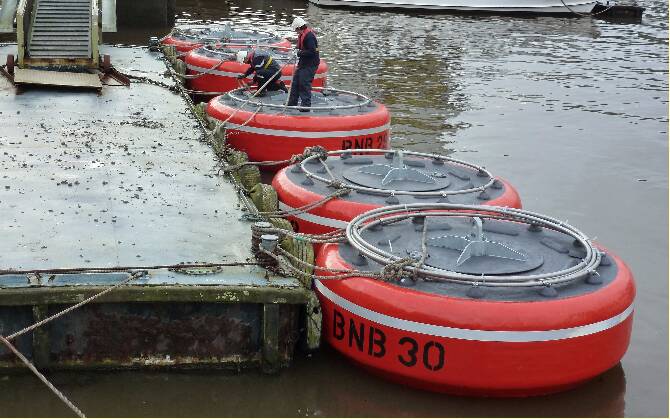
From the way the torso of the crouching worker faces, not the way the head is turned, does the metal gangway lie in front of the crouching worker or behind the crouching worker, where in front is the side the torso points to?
in front

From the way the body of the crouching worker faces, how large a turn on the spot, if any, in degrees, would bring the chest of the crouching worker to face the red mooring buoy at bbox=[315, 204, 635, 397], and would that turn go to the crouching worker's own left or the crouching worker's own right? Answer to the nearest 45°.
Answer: approximately 90° to the crouching worker's own left

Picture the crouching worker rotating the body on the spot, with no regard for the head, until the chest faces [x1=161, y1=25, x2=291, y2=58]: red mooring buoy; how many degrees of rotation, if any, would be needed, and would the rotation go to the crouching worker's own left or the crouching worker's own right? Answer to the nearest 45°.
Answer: approximately 90° to the crouching worker's own right

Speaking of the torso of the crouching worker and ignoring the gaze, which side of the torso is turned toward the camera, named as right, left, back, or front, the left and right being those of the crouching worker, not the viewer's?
left
